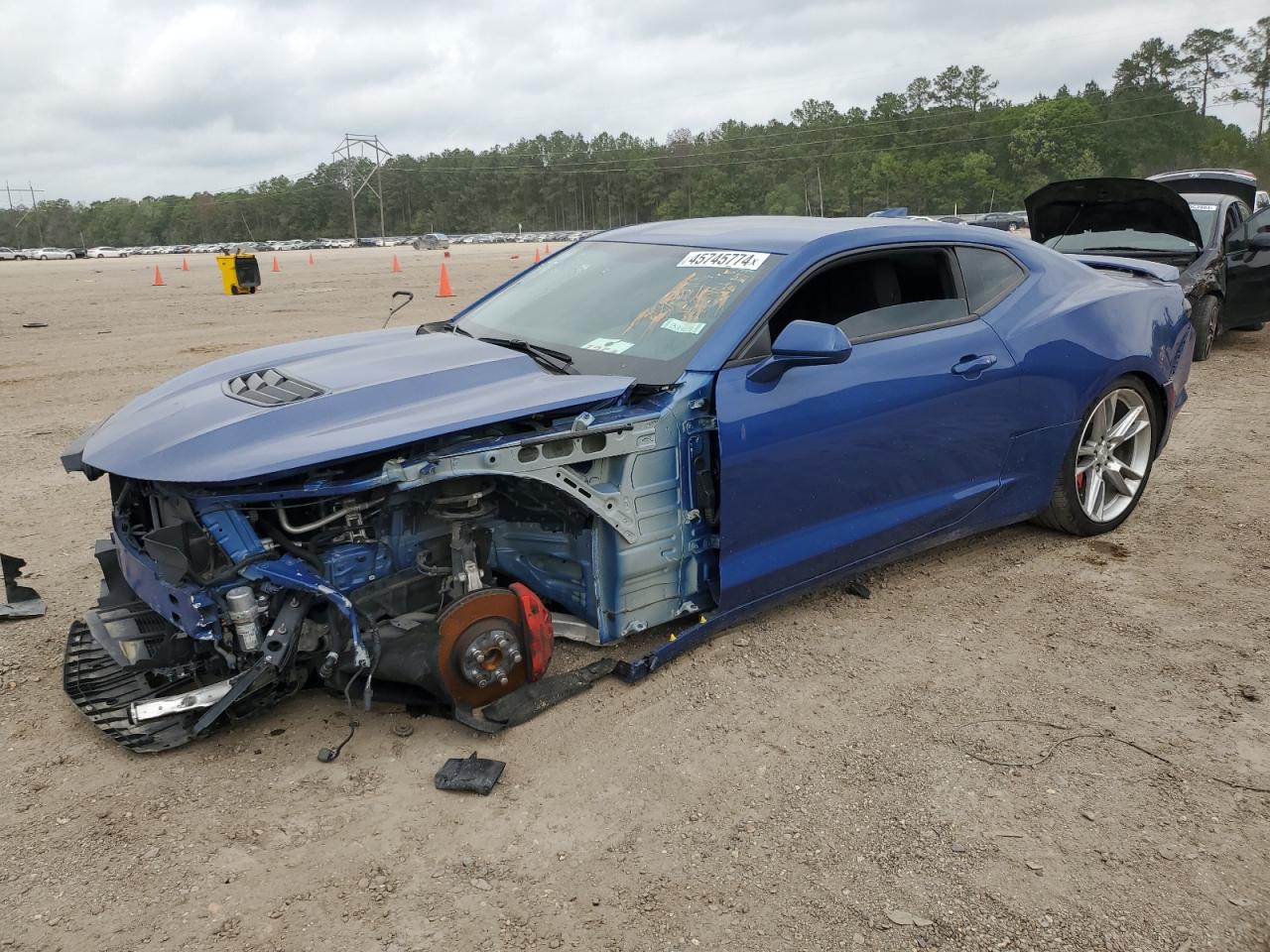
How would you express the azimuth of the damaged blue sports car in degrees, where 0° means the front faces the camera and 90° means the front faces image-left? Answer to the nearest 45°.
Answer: approximately 45°

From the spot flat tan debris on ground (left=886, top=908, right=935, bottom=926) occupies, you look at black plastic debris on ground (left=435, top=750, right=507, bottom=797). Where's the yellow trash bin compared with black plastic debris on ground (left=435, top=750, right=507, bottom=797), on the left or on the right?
right

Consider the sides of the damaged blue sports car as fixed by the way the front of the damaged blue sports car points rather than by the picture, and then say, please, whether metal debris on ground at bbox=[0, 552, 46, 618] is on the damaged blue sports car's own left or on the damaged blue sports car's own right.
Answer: on the damaged blue sports car's own right

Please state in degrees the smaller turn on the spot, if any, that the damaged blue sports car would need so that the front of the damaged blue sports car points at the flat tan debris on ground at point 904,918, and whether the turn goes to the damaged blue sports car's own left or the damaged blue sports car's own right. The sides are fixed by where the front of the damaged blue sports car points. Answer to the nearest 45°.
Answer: approximately 90° to the damaged blue sports car's own left

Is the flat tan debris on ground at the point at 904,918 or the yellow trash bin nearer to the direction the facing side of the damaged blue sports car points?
the flat tan debris on ground

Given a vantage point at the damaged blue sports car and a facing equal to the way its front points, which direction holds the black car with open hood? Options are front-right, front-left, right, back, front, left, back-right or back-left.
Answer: back
